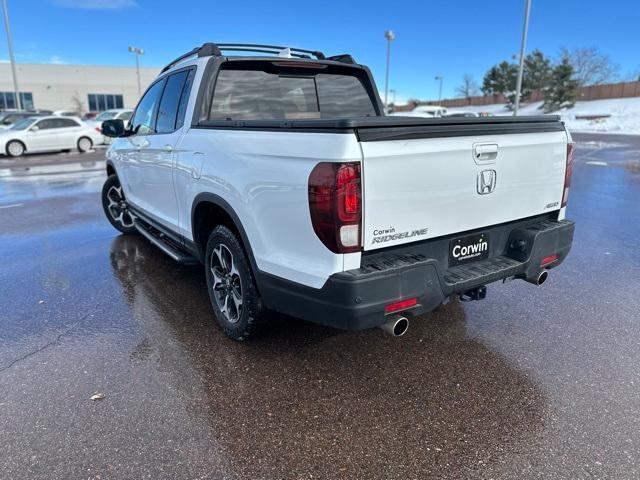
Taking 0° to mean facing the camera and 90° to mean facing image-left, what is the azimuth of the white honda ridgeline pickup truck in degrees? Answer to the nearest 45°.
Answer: approximately 135°

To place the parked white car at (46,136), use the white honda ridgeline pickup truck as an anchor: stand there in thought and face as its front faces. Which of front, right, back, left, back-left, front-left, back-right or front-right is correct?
front
